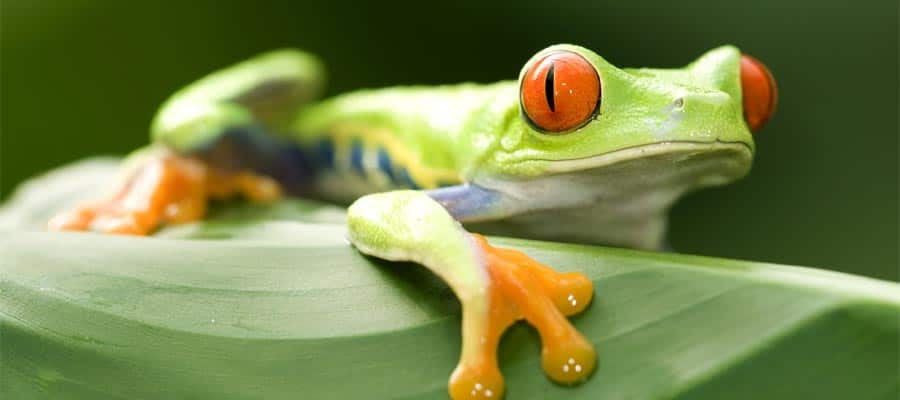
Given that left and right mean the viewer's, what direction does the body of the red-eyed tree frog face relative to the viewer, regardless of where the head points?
facing the viewer and to the right of the viewer
